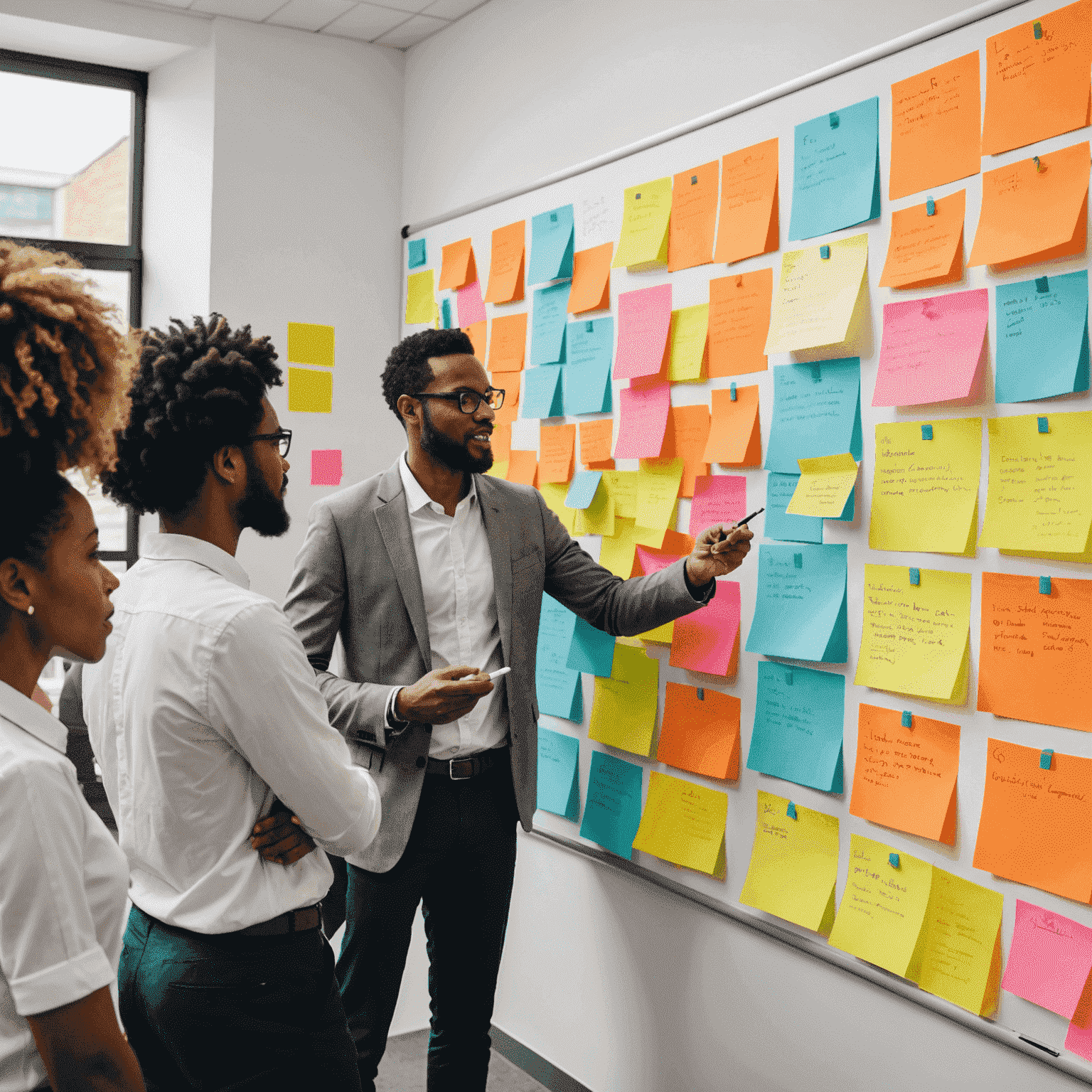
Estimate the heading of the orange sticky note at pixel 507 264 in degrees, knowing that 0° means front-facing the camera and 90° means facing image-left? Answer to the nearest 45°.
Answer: approximately 45°

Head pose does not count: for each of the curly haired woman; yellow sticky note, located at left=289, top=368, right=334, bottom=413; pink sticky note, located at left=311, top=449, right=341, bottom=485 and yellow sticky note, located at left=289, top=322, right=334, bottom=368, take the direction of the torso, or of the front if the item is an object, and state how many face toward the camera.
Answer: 3

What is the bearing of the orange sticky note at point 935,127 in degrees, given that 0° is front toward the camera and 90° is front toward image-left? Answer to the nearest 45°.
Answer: approximately 45°

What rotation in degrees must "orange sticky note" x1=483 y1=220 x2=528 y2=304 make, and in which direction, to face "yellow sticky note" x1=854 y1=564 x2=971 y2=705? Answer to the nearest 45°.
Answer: approximately 90° to its left

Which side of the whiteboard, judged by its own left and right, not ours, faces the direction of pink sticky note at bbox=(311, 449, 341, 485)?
right

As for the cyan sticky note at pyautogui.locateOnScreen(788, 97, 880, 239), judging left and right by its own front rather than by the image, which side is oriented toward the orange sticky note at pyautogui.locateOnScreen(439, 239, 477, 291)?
right

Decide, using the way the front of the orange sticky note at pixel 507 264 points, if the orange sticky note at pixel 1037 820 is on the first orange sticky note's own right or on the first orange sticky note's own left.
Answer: on the first orange sticky note's own left

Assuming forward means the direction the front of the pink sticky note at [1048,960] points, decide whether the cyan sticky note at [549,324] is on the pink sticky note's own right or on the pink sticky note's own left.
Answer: on the pink sticky note's own right

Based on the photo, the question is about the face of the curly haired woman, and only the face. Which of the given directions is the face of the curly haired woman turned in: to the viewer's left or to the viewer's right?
to the viewer's right
